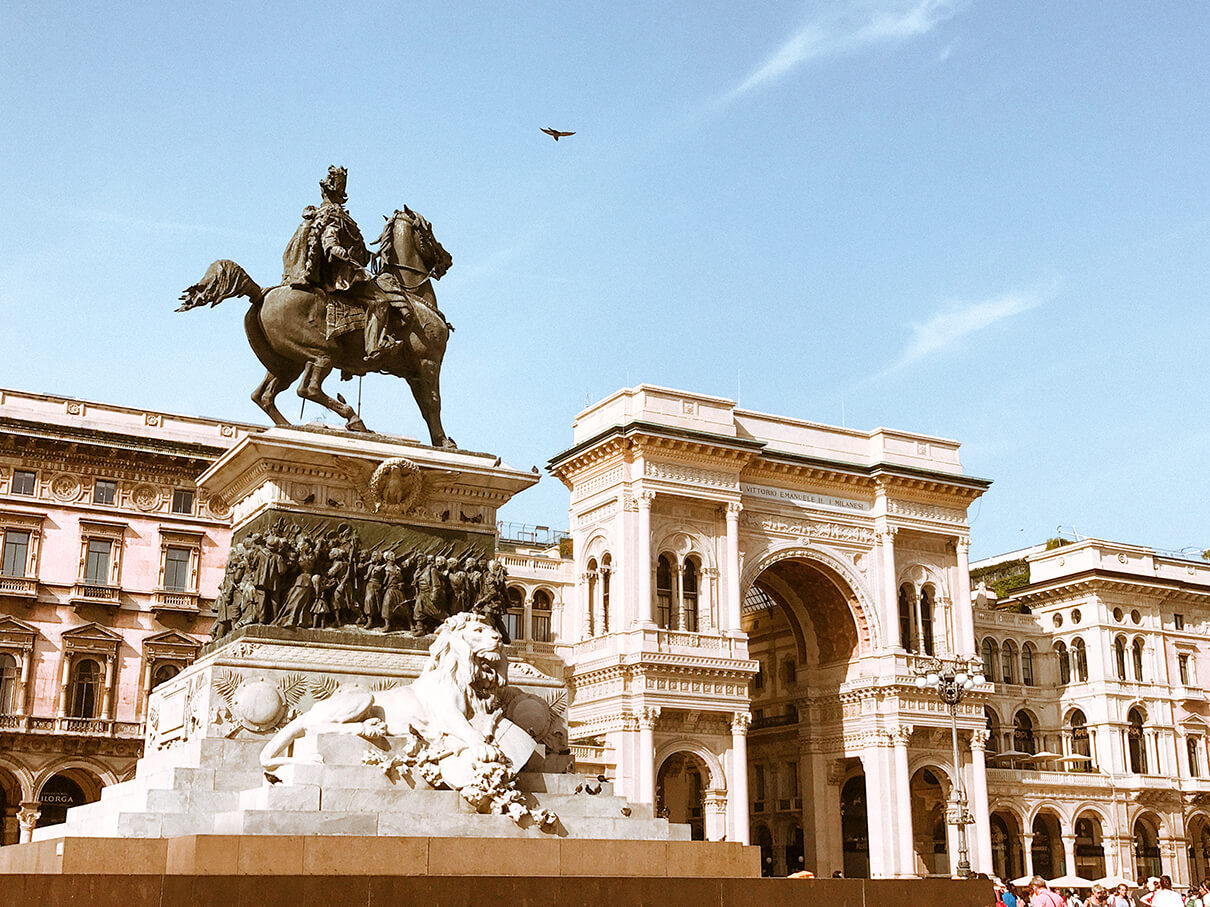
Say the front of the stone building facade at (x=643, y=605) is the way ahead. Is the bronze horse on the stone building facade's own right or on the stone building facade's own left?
on the stone building facade's own right

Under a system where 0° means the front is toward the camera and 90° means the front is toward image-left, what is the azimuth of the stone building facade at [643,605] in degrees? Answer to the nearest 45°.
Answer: approximately 315°

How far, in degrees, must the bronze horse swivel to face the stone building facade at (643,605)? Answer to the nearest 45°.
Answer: approximately 90° to its left

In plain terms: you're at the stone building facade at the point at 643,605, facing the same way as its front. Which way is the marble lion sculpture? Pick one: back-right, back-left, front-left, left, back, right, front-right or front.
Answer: front-right

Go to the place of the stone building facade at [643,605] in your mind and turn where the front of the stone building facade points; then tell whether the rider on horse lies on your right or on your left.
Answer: on your right

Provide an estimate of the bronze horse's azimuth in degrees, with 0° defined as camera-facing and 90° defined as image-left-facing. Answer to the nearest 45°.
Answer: approximately 270°

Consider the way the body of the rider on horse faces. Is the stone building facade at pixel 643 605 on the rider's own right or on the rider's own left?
on the rider's own left

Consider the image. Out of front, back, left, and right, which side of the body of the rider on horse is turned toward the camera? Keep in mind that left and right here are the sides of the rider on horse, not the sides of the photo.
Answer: right

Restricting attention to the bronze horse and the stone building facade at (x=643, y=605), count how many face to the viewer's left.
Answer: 0
